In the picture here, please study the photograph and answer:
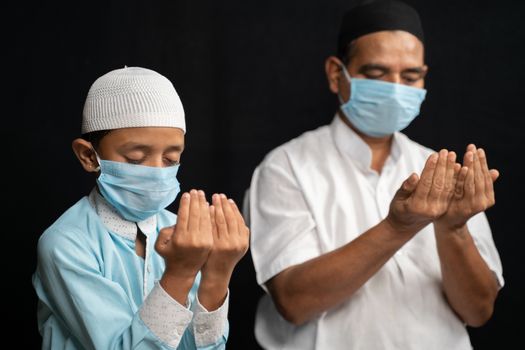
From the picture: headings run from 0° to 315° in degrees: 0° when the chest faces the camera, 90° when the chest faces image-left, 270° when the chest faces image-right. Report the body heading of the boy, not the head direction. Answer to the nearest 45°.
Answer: approximately 315°

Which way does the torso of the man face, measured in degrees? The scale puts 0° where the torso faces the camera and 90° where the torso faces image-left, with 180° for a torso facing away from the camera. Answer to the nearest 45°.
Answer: approximately 315°

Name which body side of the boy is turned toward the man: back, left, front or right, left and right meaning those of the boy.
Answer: left

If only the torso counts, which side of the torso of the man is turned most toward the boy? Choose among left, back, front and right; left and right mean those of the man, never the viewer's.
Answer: right
